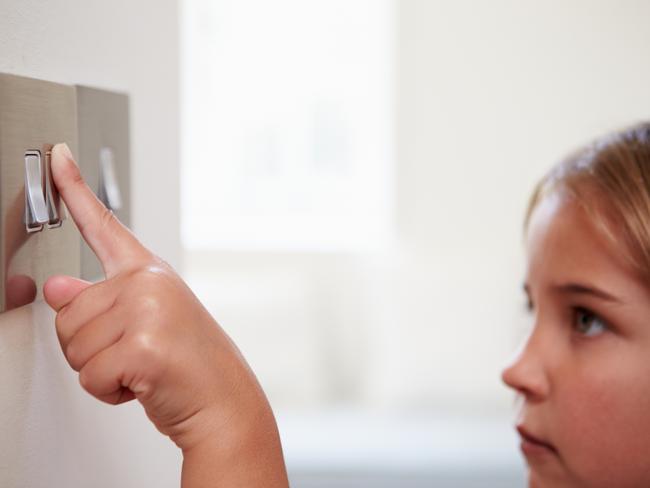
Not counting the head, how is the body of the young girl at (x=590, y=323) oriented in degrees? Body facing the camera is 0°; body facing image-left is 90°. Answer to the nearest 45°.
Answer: approximately 90°

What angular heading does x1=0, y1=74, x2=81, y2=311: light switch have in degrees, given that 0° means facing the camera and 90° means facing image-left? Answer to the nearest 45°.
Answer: approximately 315°

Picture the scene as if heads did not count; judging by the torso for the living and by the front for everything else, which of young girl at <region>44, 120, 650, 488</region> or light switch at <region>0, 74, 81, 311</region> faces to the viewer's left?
the young girl

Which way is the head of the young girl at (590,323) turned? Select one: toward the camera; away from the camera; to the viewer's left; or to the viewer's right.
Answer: to the viewer's left

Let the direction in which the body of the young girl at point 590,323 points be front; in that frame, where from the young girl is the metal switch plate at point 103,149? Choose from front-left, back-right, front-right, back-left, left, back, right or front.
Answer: front-left

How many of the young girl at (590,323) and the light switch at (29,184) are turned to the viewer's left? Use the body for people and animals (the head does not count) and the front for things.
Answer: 1

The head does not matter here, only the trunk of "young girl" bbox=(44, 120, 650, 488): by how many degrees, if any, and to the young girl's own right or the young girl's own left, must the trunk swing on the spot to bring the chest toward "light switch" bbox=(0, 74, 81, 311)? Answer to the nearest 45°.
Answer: approximately 45° to the young girl's own left
